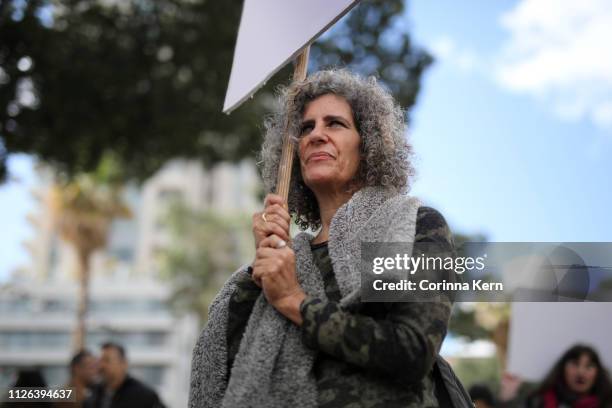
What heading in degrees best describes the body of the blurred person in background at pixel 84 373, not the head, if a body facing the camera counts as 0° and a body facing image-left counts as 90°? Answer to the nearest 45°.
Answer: approximately 315°

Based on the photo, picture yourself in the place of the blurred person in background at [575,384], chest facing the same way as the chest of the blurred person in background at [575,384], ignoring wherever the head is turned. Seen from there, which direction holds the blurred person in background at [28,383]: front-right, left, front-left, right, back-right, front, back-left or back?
right

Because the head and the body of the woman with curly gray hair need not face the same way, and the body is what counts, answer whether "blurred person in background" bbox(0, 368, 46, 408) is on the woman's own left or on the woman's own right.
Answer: on the woman's own right

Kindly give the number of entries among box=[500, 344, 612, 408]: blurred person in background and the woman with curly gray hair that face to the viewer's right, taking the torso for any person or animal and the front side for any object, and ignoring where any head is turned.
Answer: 0

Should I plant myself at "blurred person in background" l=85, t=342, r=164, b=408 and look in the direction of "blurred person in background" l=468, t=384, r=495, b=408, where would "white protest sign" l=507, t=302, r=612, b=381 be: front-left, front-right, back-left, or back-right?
front-right

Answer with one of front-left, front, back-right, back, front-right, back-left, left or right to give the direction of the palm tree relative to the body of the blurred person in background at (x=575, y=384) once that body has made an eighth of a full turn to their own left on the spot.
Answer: back

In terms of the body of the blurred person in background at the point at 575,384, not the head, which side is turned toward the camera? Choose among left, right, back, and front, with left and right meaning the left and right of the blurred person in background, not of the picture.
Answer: front

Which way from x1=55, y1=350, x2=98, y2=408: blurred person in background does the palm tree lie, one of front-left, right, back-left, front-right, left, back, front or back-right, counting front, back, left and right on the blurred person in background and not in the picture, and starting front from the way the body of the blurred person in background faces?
back-left

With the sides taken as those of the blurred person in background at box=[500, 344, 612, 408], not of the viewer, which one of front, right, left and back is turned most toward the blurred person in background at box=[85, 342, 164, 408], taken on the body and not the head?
right
